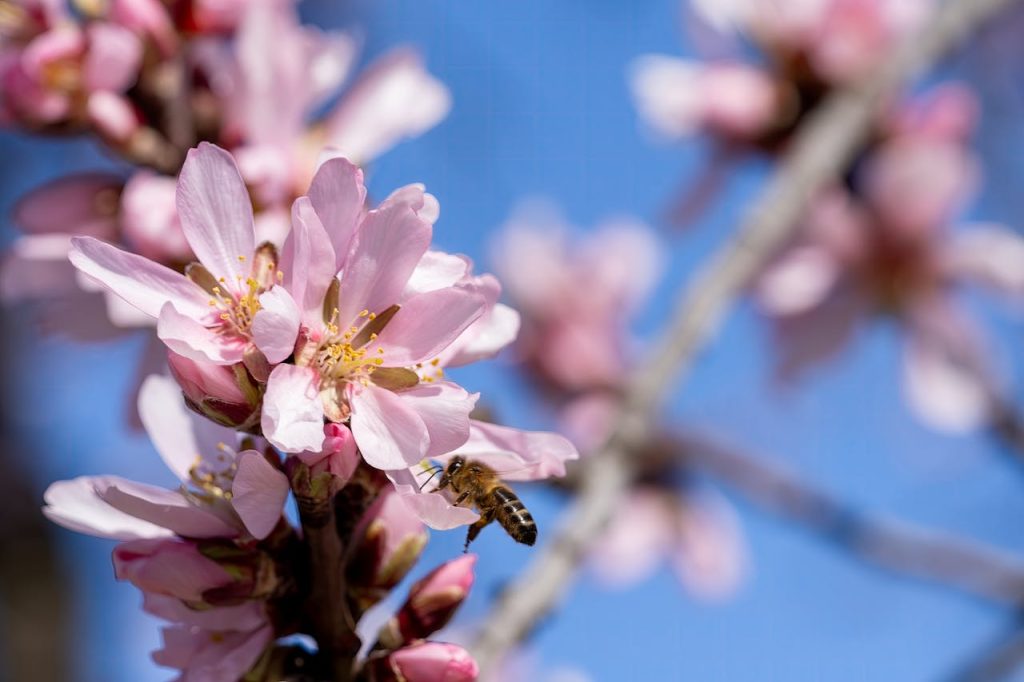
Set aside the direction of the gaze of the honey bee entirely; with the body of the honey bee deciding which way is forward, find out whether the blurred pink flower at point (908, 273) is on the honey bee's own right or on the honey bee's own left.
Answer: on the honey bee's own right

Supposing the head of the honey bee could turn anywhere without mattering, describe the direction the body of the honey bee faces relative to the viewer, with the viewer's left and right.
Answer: facing to the left of the viewer

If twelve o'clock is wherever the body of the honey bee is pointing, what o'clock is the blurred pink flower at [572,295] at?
The blurred pink flower is roughly at 3 o'clock from the honey bee.
